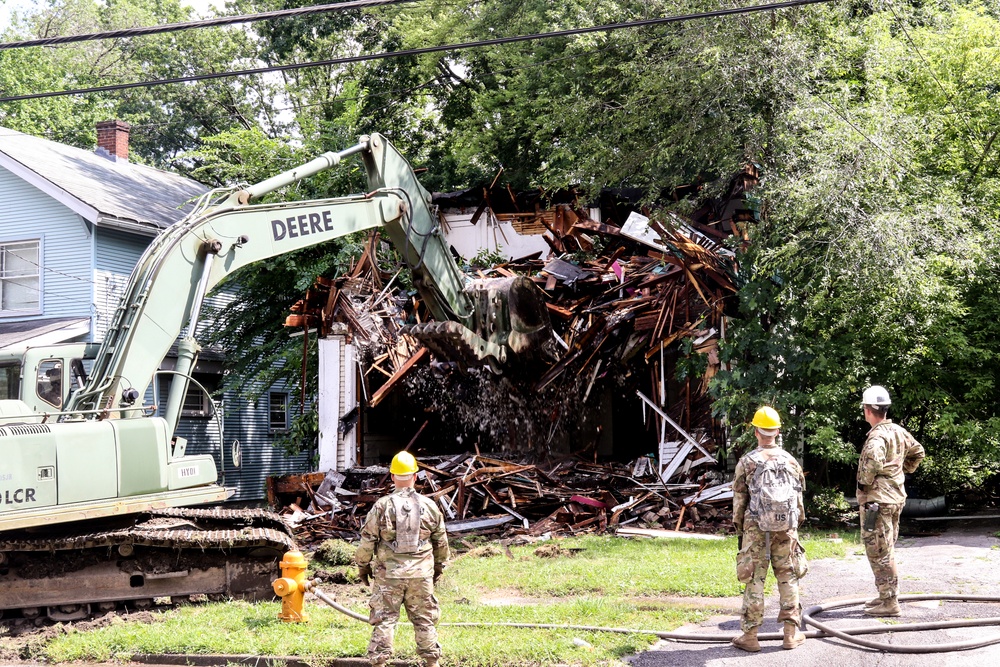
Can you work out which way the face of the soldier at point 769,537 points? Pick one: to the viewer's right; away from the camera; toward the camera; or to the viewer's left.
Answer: away from the camera

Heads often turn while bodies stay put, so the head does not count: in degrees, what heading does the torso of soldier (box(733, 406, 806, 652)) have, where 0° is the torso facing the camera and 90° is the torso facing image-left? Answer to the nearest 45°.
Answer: approximately 180°

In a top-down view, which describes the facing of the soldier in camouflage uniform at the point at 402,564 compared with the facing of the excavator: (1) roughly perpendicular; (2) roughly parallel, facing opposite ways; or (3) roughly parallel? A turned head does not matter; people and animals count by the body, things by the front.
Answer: roughly perpendicular

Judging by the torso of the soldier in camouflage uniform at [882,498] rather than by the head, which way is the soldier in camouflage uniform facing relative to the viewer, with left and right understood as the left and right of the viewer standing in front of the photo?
facing away from the viewer and to the left of the viewer

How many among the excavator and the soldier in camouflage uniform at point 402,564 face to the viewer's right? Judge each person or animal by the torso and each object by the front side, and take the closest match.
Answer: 1

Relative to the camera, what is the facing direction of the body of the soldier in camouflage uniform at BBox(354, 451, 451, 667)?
away from the camera

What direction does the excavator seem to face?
to the viewer's right

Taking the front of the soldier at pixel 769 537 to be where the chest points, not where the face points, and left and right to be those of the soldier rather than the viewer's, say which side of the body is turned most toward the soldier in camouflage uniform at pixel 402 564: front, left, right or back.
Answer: left

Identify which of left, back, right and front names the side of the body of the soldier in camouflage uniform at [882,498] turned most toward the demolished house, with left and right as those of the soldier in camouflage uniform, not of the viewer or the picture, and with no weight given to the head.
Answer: front

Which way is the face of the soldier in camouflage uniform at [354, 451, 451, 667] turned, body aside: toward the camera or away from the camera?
away from the camera

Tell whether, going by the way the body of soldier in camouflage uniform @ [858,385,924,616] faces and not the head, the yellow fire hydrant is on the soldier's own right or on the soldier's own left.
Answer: on the soldier's own left

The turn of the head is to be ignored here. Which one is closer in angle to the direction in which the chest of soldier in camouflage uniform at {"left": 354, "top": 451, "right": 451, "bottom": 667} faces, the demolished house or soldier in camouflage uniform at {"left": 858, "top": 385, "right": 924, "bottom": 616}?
the demolished house
